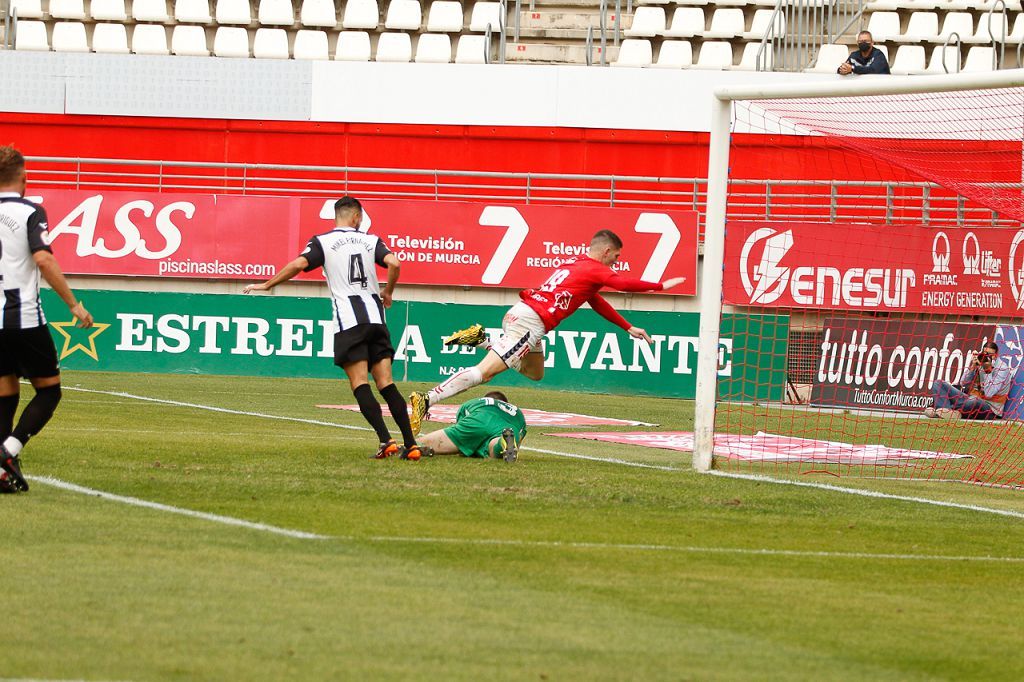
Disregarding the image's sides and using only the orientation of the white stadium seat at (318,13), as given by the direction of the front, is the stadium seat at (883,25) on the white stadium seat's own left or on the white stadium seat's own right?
on the white stadium seat's own left

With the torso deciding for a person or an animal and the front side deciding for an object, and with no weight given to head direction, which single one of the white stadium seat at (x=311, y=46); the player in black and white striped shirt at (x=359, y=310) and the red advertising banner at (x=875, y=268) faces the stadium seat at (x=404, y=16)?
the player in black and white striped shirt

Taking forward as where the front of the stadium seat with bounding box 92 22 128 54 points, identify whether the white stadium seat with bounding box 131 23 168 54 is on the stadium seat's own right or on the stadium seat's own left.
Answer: on the stadium seat's own left

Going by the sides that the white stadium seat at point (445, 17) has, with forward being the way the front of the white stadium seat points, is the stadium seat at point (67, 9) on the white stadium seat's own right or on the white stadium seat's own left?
on the white stadium seat's own right

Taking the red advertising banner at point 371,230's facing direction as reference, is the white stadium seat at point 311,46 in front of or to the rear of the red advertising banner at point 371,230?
to the rear

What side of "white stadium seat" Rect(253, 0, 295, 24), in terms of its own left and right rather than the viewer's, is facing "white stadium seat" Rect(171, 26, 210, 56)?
right

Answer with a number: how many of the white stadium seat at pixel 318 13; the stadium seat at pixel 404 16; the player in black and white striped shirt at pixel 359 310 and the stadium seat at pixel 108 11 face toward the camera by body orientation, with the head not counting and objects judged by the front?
3

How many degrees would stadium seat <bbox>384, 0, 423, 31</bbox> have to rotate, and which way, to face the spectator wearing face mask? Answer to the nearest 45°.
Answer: approximately 45° to its left
